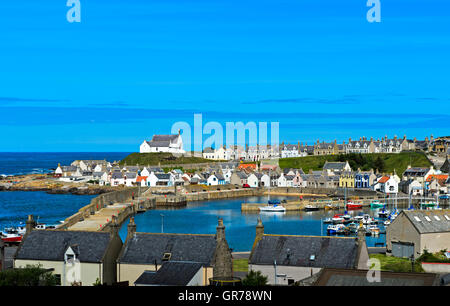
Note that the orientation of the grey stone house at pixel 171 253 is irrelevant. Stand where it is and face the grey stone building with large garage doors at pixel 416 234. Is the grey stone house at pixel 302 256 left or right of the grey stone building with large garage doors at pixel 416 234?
right

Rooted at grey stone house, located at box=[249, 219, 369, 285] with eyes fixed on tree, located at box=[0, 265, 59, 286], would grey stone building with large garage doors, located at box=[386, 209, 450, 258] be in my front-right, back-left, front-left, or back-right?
back-right

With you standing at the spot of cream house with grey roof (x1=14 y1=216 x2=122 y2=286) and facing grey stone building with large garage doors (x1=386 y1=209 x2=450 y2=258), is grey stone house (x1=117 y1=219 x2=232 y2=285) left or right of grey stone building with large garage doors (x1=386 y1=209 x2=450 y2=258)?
right

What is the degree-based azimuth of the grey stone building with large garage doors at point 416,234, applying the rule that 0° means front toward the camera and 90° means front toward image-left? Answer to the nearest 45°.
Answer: approximately 45°

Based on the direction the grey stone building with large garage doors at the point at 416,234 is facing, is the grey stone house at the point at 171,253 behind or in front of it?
in front

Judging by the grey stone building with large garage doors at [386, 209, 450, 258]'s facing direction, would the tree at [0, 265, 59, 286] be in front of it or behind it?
in front

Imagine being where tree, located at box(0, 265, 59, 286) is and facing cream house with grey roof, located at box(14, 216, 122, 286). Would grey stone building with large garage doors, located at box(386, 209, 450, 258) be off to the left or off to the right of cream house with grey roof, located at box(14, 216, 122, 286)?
right

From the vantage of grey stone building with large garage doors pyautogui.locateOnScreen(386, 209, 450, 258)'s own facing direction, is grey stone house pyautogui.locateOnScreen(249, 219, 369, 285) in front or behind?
in front
